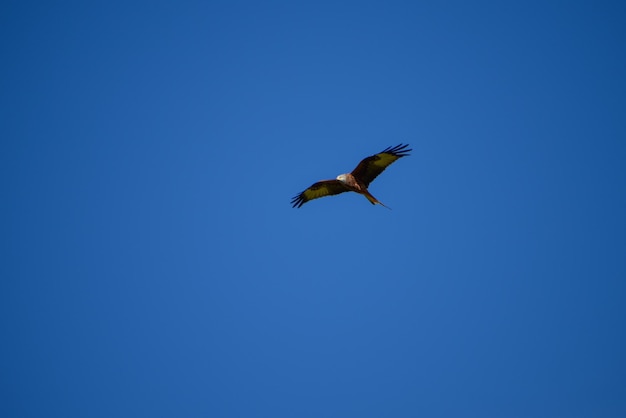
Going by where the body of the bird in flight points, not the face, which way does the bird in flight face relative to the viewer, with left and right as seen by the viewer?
facing the viewer and to the left of the viewer
